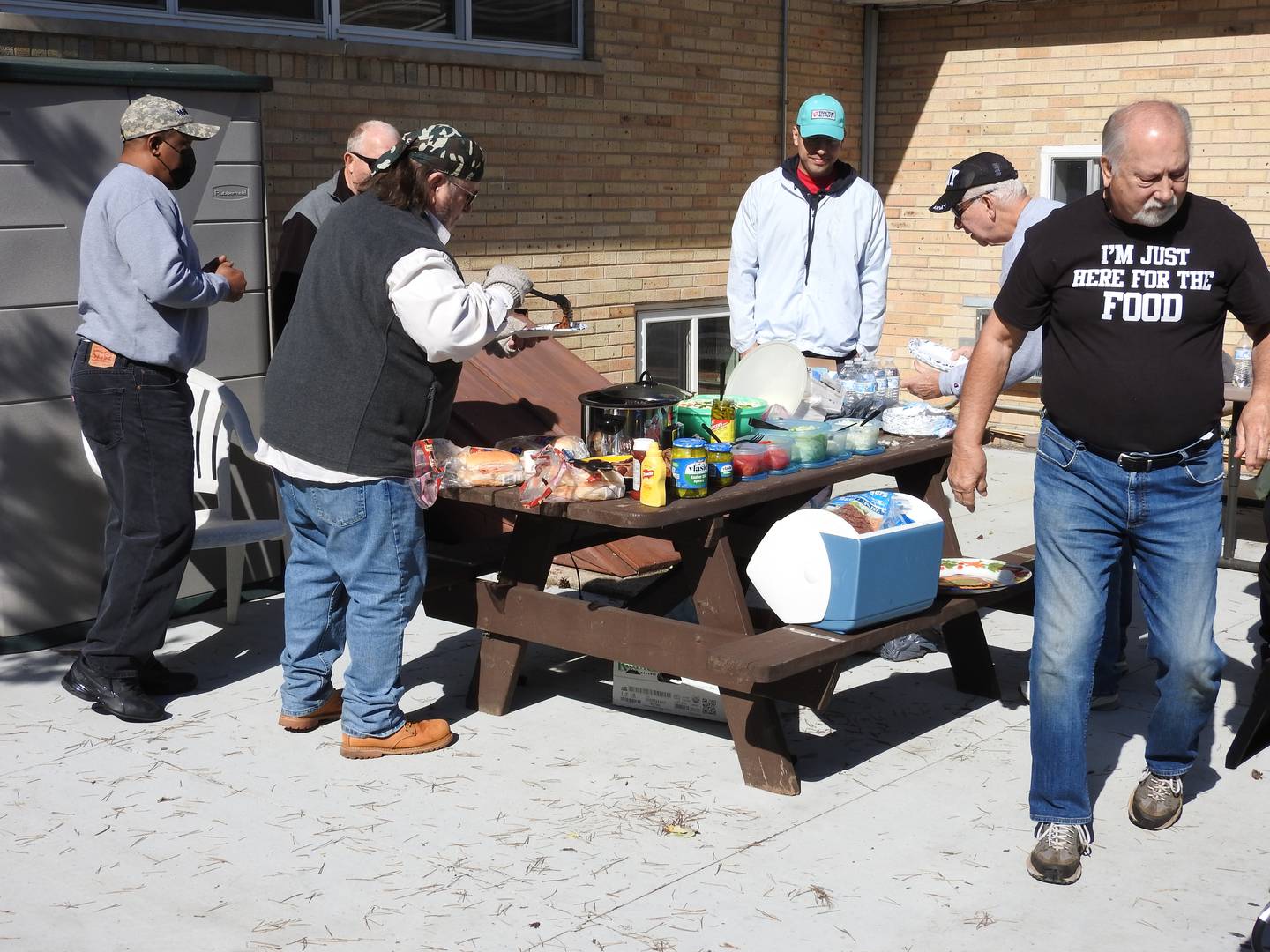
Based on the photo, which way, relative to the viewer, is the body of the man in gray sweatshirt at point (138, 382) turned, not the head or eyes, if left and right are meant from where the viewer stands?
facing to the right of the viewer

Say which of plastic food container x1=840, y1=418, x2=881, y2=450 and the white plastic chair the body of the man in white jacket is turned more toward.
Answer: the plastic food container

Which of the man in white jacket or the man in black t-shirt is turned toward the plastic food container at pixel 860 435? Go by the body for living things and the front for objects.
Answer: the man in white jacket

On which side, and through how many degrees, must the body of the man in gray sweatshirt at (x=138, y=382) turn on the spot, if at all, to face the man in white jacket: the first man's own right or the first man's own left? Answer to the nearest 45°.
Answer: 0° — they already face them

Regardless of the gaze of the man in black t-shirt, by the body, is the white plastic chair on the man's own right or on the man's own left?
on the man's own right

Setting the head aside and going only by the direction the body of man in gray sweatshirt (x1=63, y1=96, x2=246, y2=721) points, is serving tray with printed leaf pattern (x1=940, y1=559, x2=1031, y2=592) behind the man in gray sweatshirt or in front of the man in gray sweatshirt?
in front

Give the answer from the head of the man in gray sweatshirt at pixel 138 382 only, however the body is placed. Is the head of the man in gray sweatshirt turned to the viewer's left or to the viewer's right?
to the viewer's right

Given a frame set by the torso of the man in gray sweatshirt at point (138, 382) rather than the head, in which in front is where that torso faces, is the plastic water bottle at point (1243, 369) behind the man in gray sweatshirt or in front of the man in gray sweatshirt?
in front

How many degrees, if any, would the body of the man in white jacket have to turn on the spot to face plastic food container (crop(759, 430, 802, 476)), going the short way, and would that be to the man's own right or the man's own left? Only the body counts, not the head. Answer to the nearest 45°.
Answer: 0° — they already face it

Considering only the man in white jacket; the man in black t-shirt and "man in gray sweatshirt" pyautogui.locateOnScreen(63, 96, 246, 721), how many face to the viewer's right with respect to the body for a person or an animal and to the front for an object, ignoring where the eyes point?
1

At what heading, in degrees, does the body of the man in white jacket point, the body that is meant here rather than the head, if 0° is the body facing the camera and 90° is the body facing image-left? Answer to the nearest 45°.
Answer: approximately 0°

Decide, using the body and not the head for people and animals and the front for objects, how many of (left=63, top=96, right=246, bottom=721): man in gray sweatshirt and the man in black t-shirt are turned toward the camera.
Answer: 1

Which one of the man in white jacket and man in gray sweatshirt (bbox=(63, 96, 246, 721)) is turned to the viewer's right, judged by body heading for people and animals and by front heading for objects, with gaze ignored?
the man in gray sweatshirt

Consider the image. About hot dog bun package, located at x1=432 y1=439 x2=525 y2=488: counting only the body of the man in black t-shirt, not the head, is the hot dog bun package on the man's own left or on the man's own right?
on the man's own right

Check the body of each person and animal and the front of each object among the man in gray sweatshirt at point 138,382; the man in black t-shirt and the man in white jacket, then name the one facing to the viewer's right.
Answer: the man in gray sweatshirt

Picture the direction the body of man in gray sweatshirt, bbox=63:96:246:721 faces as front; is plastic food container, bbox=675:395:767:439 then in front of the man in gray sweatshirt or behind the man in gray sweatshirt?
in front
